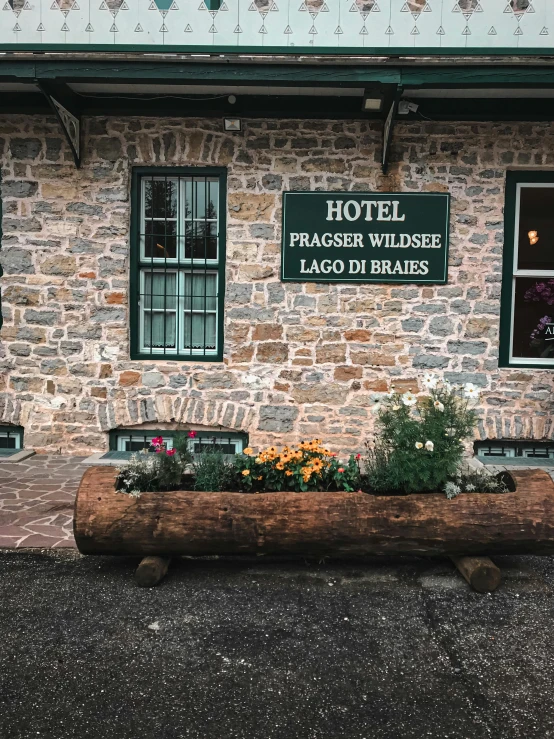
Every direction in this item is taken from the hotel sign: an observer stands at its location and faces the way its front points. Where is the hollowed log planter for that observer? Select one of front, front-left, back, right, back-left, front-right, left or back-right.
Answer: front

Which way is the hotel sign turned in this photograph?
toward the camera

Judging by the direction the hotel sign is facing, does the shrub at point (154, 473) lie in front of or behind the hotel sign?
in front

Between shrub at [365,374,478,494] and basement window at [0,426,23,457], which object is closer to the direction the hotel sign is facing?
the shrub

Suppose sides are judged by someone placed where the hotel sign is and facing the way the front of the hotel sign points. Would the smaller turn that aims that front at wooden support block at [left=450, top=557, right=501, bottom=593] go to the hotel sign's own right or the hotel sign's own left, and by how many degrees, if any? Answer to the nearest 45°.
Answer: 0° — it already faces it

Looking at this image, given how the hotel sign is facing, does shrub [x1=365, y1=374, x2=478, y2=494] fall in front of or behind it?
in front

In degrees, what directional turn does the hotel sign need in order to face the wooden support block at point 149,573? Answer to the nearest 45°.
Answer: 0° — it already faces it

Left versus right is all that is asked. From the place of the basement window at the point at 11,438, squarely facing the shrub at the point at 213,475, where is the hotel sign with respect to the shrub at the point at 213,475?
left

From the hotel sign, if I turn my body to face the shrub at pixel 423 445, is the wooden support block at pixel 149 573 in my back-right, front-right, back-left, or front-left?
front-right

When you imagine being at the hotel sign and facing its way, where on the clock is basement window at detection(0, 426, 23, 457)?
The basement window is roughly at 3 o'clock from the hotel sign.

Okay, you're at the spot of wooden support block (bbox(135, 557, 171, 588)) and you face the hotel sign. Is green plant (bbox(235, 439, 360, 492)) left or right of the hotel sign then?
right

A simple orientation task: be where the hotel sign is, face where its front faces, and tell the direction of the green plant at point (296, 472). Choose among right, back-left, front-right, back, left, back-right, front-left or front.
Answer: front
